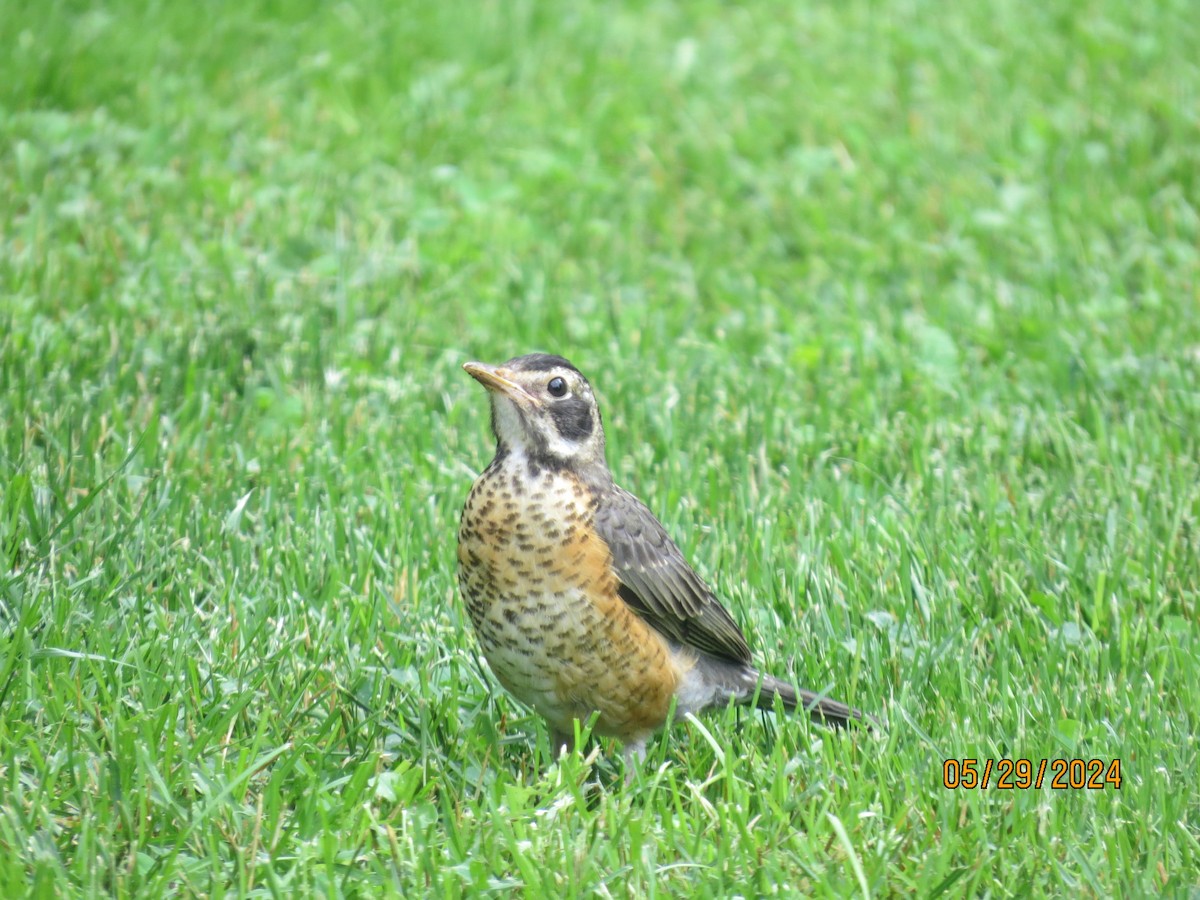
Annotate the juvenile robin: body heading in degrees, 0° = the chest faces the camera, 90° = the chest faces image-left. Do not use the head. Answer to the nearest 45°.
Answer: approximately 45°
